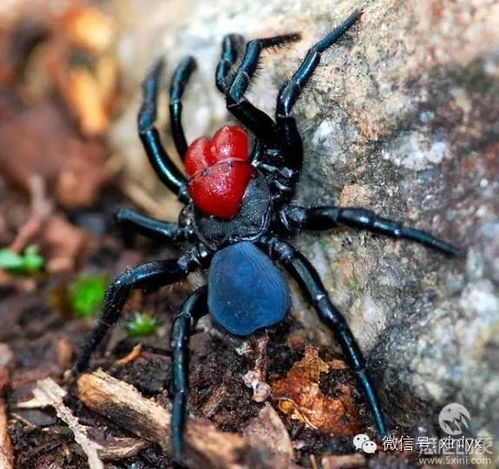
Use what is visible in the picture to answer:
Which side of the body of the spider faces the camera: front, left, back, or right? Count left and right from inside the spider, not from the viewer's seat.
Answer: back

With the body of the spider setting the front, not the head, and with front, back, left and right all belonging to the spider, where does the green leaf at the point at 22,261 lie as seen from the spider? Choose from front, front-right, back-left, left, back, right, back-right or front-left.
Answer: front-left

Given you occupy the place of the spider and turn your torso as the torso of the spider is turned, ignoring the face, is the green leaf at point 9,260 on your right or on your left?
on your left

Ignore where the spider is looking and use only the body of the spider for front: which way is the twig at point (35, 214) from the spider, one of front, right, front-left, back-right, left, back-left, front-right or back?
front-left
